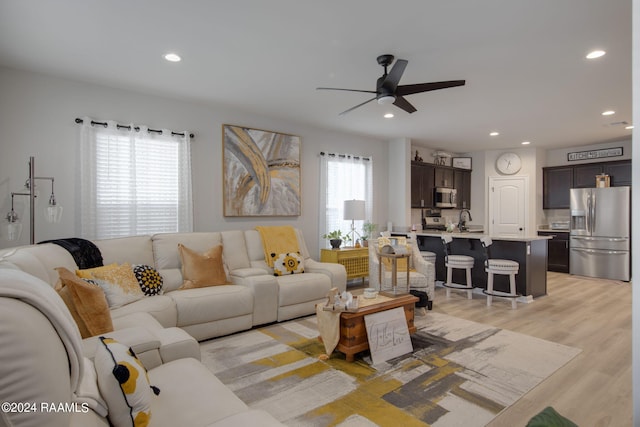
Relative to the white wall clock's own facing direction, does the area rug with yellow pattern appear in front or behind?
in front

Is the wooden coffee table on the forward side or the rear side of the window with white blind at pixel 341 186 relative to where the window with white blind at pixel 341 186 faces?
on the forward side

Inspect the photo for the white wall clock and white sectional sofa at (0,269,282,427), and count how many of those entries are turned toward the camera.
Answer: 1

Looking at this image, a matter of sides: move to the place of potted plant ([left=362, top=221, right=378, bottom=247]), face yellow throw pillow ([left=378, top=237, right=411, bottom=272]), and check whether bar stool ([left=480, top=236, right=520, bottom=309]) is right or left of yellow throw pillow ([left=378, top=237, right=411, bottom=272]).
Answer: left

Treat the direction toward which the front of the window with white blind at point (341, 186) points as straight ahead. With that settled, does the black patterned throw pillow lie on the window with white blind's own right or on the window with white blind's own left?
on the window with white blind's own right

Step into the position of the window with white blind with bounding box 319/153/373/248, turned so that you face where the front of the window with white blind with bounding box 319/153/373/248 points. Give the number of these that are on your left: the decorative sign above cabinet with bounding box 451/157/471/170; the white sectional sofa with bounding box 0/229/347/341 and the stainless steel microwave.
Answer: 2

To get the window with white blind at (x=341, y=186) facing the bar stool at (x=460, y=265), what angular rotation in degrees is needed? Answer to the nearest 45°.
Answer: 0° — it already faces it

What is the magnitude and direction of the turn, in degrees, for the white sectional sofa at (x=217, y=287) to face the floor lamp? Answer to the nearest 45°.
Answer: approximately 135° to its right

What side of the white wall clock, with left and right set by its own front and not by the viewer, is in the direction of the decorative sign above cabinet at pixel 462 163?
right

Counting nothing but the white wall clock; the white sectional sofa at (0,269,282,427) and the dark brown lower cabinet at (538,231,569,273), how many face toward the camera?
2

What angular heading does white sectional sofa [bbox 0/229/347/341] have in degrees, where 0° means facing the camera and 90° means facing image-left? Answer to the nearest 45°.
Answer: approximately 315°

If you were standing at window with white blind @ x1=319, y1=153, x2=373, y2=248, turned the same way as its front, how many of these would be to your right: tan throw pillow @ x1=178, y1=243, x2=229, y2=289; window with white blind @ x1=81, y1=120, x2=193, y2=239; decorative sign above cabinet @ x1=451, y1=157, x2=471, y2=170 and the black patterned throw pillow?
3

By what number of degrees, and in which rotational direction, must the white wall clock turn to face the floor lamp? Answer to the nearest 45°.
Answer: approximately 45° to its right
